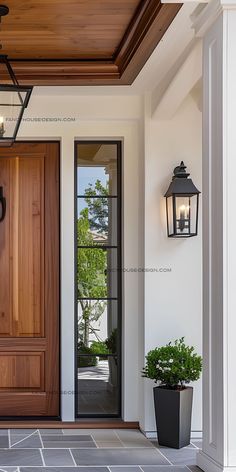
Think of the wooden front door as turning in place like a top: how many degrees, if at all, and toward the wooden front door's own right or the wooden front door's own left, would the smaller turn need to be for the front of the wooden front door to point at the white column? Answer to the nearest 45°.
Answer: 0° — it already faces it

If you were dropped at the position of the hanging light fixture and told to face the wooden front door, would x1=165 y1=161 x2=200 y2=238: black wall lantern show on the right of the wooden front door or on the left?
right

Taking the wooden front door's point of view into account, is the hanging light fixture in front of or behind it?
in front

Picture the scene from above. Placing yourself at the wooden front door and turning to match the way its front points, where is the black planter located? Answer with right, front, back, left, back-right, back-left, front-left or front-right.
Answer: front-left

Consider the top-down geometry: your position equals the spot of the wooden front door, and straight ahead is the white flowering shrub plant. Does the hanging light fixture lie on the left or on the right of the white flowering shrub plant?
right

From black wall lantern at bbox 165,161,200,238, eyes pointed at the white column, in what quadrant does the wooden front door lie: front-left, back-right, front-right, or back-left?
back-right

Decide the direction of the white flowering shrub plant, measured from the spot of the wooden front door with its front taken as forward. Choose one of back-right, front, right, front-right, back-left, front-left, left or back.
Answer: front-left

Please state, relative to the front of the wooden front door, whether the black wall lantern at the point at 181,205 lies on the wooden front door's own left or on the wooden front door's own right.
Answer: on the wooden front door's own left

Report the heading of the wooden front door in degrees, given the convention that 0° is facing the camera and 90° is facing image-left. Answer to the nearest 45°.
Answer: approximately 0°
